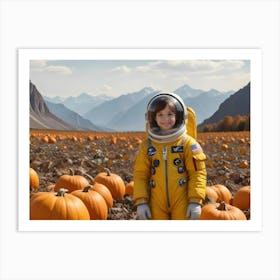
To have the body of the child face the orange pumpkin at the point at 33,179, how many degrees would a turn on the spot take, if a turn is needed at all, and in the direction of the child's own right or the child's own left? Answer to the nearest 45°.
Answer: approximately 135° to the child's own right

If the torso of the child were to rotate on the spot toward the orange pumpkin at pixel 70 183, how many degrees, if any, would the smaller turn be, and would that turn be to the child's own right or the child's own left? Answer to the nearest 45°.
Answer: approximately 135° to the child's own right

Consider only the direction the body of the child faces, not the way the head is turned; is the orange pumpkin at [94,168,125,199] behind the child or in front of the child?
behind

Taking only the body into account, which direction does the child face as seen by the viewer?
toward the camera

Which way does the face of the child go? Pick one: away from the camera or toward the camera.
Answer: toward the camera

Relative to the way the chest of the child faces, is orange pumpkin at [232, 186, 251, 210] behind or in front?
behind
